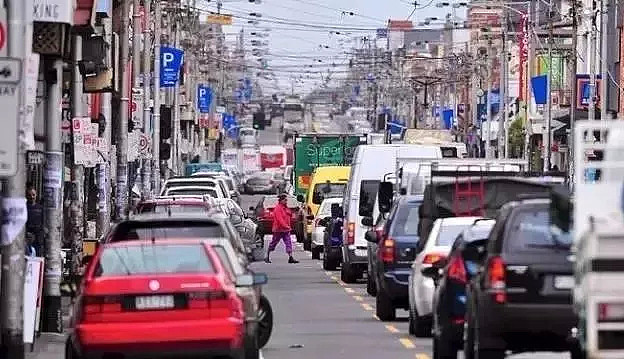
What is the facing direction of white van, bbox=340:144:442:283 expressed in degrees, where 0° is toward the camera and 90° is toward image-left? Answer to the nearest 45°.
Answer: approximately 180°

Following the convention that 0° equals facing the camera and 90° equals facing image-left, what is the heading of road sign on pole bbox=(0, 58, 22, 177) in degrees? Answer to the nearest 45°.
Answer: approximately 0°

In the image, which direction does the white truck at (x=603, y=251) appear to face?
away from the camera

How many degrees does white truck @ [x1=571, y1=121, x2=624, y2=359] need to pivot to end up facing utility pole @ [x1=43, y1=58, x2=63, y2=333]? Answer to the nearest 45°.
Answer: approximately 45° to its left

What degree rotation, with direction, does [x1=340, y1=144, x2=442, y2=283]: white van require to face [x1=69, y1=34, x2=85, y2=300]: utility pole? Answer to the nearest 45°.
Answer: approximately 135° to its left

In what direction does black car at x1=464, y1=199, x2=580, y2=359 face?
away from the camera

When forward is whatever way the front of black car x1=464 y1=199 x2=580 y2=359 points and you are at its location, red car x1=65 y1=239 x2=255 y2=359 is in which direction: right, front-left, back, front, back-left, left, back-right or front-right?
left

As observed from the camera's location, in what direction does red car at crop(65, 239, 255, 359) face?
facing away from the viewer

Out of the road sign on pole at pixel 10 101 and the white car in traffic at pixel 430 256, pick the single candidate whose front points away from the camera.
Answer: the white car in traffic

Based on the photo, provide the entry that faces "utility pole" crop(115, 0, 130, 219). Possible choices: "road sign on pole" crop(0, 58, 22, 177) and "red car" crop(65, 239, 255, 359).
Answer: the red car

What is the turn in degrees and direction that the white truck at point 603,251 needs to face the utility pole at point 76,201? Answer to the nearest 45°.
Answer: approximately 45° to its left

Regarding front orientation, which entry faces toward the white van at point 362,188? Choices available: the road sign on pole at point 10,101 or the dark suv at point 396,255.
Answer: the dark suv

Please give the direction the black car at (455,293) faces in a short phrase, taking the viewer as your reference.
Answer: facing away from the viewer

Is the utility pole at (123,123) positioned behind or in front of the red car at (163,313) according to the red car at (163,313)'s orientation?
in front

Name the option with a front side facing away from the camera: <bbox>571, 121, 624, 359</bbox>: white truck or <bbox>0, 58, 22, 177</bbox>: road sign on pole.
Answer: the white truck

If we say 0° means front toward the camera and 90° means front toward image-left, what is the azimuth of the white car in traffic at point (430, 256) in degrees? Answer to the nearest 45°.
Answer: approximately 180°
